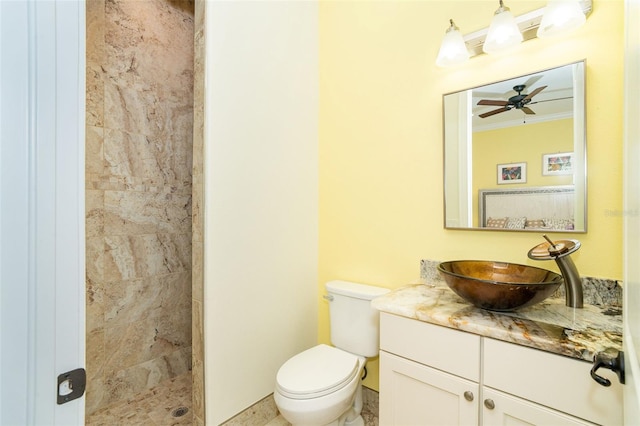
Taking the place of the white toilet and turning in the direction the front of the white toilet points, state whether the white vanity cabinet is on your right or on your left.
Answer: on your left

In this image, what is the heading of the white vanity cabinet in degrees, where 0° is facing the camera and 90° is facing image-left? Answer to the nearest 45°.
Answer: approximately 45°

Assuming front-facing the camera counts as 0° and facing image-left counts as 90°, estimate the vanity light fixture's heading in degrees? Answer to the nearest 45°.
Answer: approximately 45°

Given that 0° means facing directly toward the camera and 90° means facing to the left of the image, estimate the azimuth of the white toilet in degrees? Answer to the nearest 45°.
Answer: approximately 45°

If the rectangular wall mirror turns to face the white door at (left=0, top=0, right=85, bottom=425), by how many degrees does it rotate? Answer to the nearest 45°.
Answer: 0° — it already faces it

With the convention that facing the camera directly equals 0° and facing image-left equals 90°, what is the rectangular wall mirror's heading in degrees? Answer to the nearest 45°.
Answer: approximately 45°
